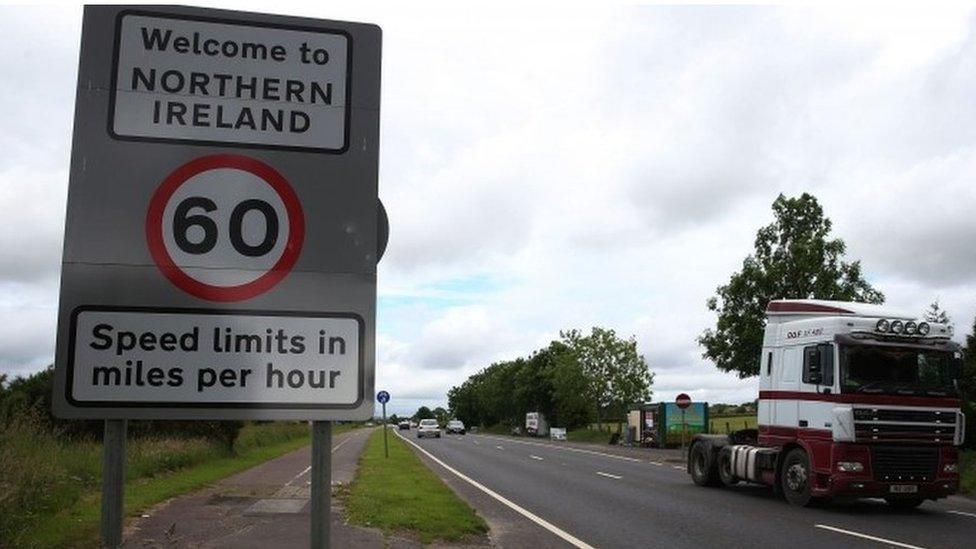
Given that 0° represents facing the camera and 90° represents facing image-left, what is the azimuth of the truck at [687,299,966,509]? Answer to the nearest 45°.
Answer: approximately 315°

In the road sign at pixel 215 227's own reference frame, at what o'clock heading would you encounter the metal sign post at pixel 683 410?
The metal sign post is roughly at 7 o'clock from the road sign.

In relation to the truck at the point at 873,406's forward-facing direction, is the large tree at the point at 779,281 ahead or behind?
behind

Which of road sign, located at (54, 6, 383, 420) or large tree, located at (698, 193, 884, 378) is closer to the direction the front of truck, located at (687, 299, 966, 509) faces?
the road sign

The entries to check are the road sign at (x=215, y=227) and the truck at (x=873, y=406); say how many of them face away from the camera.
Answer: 0

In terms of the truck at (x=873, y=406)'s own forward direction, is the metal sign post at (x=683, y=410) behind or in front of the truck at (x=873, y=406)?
behind

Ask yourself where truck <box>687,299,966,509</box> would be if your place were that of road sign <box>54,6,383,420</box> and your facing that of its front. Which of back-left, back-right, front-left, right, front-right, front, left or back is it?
back-left

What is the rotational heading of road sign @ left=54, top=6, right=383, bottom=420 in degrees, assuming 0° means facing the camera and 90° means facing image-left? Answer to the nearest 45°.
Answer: approximately 0°

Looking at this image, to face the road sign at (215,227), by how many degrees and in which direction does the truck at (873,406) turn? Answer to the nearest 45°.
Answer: approximately 45° to its right

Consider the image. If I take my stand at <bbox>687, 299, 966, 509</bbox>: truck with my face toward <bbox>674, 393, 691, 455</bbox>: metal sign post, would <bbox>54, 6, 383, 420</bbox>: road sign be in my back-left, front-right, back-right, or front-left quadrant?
back-left
